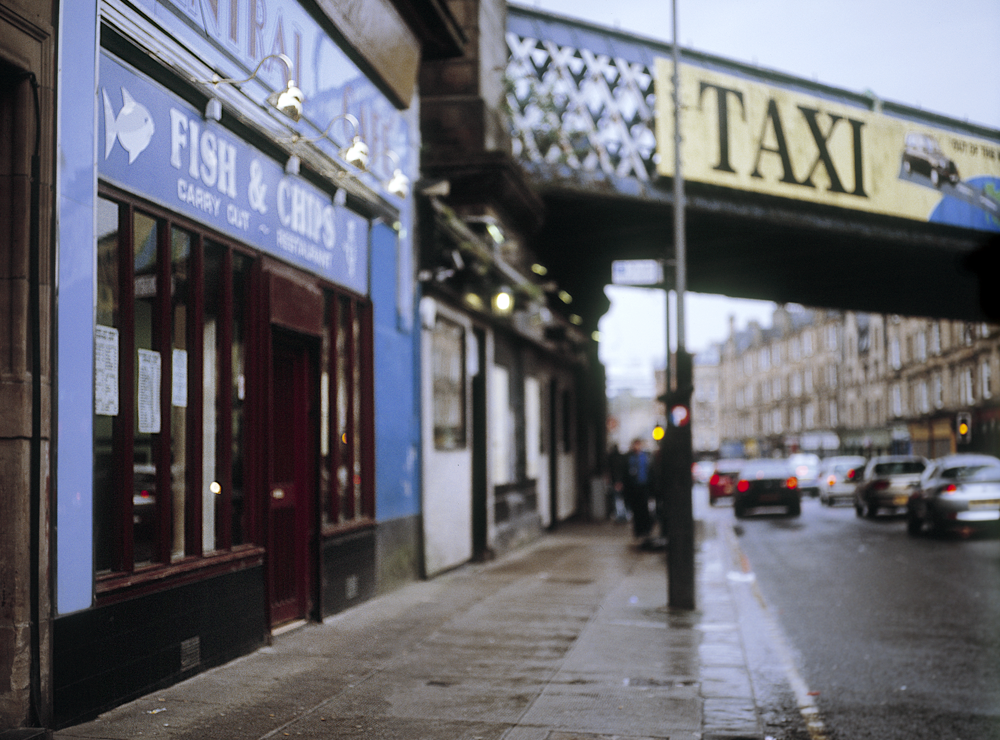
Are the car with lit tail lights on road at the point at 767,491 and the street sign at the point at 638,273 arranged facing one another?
no

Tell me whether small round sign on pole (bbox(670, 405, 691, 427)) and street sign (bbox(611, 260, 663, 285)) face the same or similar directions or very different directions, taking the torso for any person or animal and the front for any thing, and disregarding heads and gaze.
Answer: same or similar directions

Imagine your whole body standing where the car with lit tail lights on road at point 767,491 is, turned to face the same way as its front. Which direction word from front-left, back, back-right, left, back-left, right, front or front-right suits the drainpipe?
back

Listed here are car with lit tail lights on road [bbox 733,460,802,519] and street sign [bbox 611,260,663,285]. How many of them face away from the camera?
1

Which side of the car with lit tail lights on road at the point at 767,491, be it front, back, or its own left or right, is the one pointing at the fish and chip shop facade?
back

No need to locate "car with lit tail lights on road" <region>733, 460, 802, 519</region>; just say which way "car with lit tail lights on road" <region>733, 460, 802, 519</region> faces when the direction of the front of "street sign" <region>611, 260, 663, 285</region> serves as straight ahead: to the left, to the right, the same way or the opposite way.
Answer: the opposite way

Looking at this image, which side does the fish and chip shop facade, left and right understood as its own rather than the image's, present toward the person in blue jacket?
left

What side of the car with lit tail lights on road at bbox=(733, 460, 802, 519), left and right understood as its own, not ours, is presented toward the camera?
back

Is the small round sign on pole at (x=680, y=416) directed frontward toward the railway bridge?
no

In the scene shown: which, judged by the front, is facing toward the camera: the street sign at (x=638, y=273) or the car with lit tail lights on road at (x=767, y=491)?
the street sign

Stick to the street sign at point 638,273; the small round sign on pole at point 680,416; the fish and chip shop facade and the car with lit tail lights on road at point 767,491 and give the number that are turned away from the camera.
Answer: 1

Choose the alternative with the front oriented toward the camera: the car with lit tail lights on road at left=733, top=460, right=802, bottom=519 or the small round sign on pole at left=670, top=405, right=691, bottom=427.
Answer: the small round sign on pole

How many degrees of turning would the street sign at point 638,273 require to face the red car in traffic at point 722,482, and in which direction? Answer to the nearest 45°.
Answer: approximately 180°

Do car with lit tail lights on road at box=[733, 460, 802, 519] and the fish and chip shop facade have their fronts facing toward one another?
no

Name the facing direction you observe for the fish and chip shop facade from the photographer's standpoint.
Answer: facing the viewer and to the right of the viewer

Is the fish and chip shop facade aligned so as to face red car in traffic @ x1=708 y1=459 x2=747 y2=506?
no

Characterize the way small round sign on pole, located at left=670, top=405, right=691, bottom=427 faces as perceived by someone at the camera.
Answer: facing the viewer
